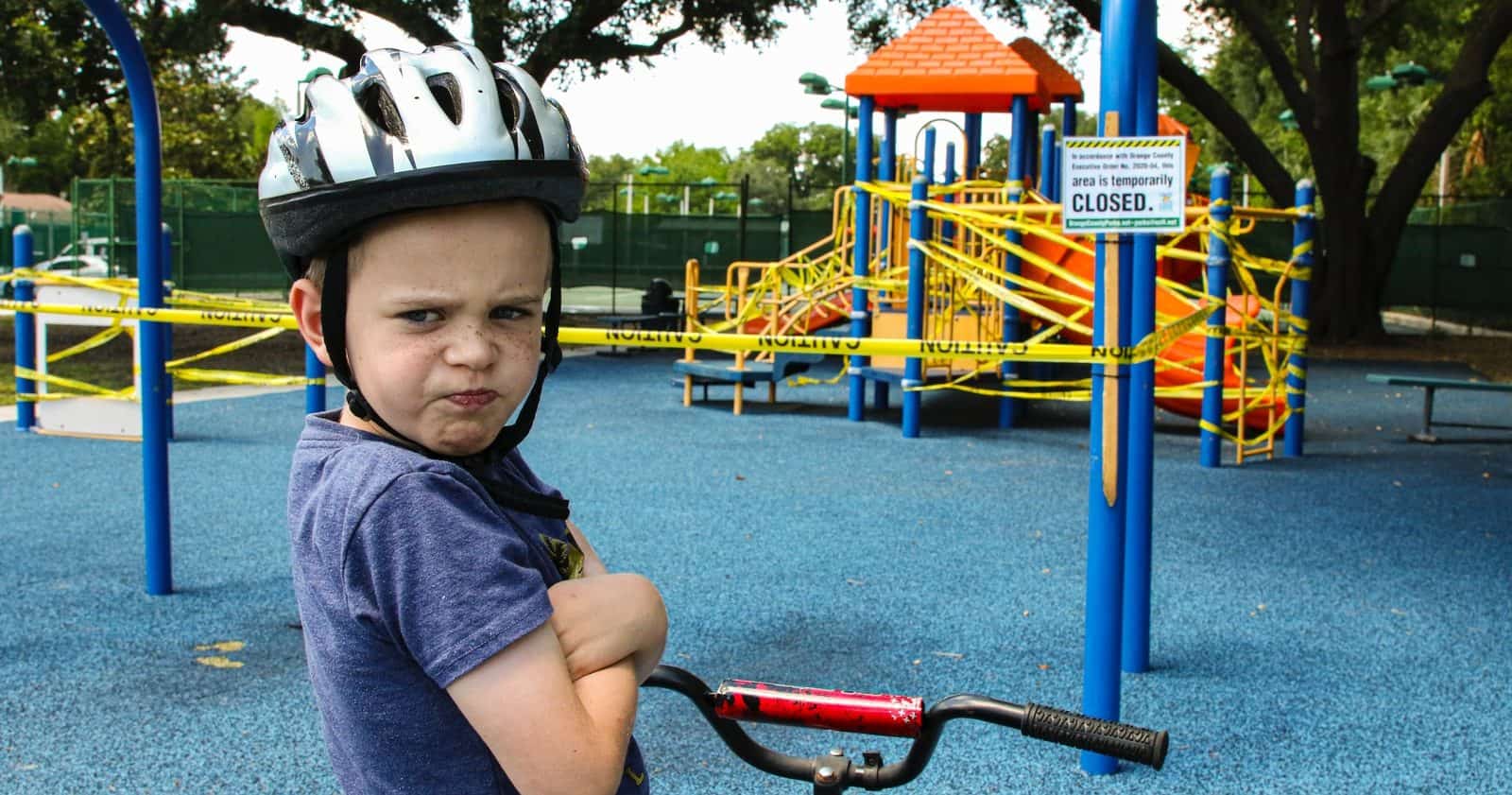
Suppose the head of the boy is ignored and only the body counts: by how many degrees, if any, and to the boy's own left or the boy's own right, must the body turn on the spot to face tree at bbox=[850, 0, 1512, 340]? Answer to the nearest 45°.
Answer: approximately 45° to the boy's own left

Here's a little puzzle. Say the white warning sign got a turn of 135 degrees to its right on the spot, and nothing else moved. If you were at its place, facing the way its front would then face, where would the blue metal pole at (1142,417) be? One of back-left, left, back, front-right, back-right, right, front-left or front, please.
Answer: front-right

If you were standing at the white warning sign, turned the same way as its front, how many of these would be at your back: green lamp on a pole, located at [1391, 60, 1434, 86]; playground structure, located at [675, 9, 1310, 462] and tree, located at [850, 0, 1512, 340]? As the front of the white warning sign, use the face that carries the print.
3

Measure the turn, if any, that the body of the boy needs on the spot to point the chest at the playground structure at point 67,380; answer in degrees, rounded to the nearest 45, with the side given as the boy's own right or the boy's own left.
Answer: approximately 90° to the boy's own left

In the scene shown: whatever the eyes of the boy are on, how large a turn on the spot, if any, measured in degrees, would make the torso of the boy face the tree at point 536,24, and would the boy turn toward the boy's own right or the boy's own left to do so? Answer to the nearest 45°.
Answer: approximately 90° to the boy's own left

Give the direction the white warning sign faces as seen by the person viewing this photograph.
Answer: facing the viewer

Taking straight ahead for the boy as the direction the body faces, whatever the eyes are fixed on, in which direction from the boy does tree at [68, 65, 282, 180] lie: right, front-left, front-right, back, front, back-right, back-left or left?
left

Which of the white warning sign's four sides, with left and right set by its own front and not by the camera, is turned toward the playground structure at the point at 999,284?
back

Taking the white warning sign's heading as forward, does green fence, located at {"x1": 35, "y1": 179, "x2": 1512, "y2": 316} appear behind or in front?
behind

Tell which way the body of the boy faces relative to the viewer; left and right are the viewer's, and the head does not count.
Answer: facing to the right of the viewer
